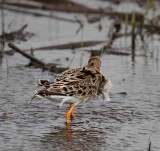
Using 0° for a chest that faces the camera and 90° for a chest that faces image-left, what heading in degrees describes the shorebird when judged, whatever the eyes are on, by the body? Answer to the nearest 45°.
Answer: approximately 270°

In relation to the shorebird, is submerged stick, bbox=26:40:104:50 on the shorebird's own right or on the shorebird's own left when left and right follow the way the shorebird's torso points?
on the shorebird's own left
